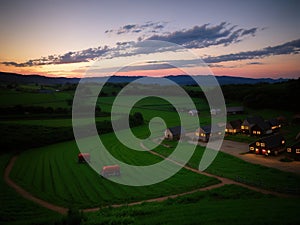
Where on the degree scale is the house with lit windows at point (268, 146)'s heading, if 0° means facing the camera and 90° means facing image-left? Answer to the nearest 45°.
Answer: approximately 45°

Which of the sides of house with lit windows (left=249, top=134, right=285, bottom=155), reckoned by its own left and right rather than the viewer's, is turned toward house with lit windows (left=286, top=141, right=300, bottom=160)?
left

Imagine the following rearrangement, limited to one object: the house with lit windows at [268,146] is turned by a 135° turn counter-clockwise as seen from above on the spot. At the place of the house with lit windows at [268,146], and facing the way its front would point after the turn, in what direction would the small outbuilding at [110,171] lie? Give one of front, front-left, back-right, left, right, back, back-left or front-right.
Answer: back-right
